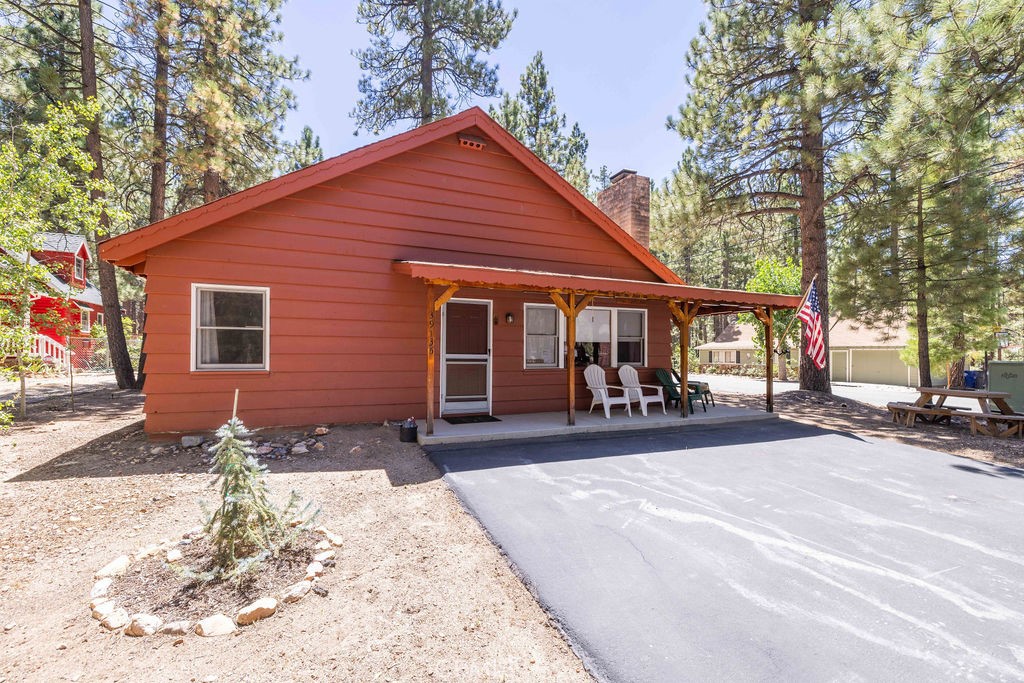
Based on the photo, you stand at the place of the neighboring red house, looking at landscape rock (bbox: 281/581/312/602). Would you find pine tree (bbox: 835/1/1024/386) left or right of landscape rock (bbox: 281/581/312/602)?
left

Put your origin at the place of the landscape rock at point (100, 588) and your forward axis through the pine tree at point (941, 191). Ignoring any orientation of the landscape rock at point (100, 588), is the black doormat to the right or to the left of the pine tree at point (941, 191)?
left

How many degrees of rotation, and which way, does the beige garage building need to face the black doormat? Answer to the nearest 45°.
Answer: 0° — it already faces it

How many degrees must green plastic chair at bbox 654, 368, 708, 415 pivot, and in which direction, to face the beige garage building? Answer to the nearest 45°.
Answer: approximately 90° to its left

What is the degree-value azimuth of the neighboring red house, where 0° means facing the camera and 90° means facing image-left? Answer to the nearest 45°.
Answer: approximately 315°

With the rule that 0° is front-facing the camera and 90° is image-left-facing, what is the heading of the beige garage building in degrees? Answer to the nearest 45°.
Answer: approximately 0°

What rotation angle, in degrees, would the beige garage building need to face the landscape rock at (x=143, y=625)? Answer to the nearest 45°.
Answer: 0° — it already faces it
